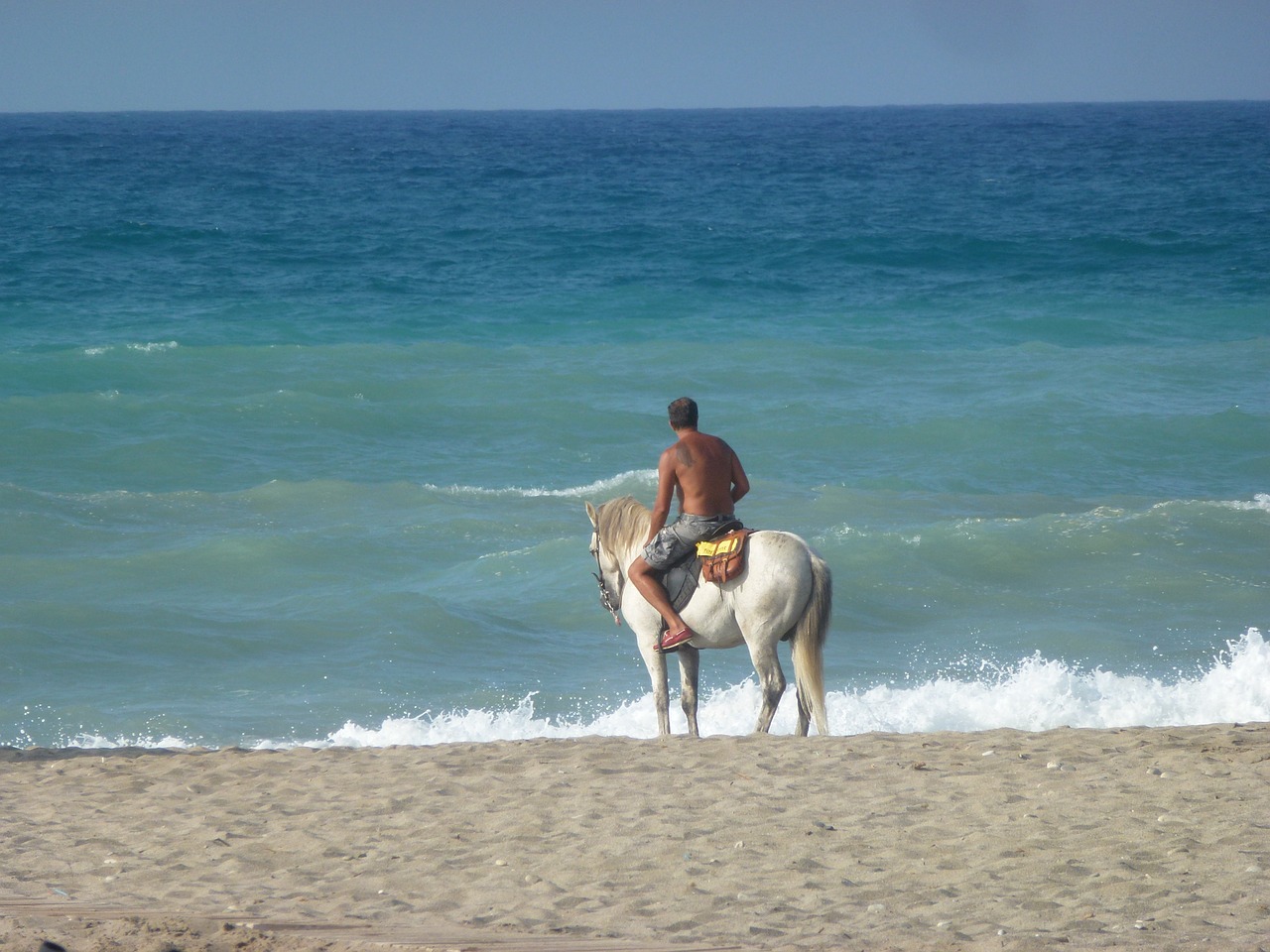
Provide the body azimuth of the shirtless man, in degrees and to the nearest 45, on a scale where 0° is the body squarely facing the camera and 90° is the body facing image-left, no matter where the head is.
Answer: approximately 135°

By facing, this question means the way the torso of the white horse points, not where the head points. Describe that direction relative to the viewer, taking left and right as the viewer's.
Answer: facing to the left of the viewer

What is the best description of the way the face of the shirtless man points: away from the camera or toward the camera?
away from the camera
